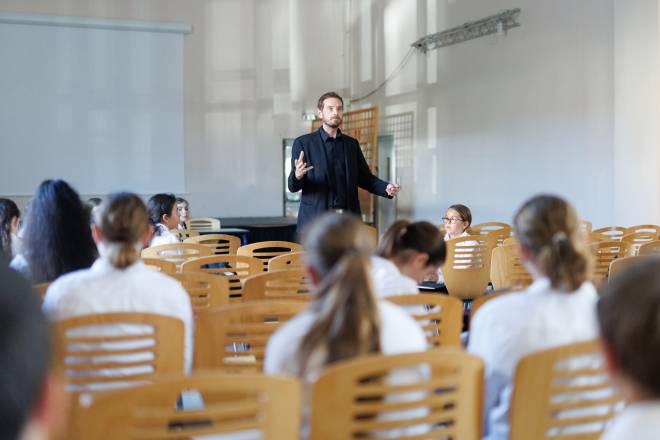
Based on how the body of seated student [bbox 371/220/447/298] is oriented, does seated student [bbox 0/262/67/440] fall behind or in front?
behind

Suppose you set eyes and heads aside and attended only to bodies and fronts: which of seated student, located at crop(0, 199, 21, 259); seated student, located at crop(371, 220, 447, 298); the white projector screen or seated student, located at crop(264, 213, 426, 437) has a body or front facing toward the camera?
the white projector screen

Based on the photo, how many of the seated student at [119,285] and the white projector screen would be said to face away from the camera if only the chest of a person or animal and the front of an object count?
1

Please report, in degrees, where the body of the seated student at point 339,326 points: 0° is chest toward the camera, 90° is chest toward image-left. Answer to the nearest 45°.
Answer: approximately 180°

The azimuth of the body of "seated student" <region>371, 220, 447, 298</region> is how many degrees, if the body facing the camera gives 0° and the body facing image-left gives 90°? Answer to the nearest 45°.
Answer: approximately 225°

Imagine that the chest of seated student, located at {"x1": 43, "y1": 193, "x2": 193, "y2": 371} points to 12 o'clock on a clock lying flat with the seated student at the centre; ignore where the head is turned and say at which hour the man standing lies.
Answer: The man standing is roughly at 1 o'clock from the seated student.

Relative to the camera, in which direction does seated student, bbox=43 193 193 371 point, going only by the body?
away from the camera

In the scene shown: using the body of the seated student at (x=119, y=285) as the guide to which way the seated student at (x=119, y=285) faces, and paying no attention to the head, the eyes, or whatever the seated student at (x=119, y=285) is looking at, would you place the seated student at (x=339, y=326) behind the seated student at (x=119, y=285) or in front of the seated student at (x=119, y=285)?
behind

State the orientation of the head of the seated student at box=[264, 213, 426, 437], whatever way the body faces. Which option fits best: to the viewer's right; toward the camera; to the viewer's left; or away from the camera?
away from the camera

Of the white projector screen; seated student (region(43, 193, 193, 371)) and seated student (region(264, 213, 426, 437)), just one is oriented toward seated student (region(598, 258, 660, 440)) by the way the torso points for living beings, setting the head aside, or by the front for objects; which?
the white projector screen

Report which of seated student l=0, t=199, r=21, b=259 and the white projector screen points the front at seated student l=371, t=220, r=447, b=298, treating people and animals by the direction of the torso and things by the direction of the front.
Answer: the white projector screen

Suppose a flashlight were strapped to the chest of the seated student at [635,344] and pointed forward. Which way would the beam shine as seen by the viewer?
away from the camera

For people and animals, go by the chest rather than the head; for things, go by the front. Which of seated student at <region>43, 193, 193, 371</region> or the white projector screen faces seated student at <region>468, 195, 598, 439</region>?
the white projector screen

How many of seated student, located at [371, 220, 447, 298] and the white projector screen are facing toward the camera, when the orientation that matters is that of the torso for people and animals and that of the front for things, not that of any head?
1

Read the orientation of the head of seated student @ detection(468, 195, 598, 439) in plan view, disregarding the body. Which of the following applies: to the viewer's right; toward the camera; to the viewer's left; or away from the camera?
away from the camera

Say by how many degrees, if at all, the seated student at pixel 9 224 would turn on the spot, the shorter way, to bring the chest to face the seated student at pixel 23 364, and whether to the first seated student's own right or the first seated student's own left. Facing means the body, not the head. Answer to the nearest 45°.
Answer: approximately 135° to the first seated student's own right
